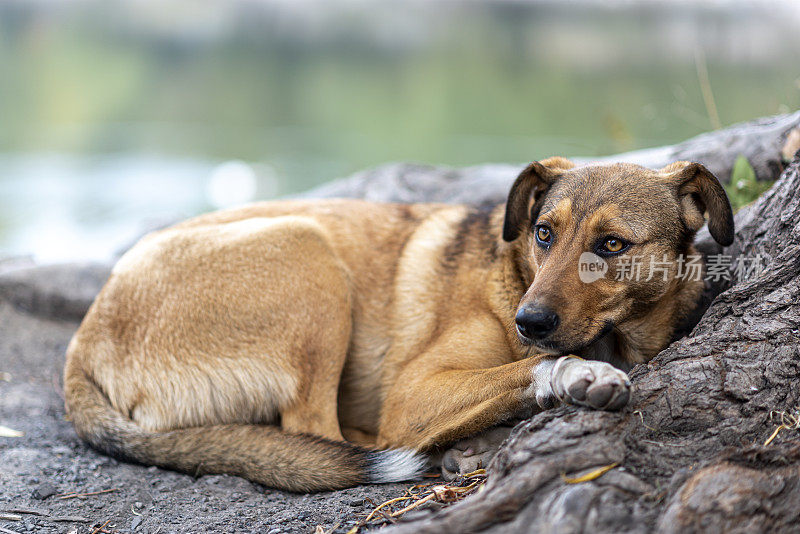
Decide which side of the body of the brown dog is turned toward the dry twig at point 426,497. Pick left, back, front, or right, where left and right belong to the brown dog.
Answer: right

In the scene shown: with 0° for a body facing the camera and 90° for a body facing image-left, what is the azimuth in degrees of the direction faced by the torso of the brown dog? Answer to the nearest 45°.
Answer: approximately 270°

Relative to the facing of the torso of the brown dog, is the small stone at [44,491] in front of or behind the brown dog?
behind

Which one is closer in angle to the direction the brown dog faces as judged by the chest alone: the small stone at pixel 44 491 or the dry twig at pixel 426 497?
the dry twig
